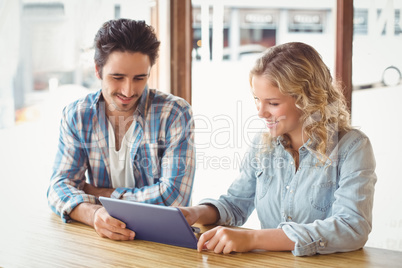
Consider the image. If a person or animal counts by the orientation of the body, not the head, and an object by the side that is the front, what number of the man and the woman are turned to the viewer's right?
0

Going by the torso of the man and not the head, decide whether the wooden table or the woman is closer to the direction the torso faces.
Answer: the wooden table

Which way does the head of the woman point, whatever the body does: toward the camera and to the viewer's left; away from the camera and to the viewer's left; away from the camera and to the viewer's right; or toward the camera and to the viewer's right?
toward the camera and to the viewer's left

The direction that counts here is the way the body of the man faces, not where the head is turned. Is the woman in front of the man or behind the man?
in front

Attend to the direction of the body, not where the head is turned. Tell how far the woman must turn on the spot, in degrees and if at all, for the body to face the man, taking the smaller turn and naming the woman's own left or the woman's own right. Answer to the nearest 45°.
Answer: approximately 90° to the woman's own right

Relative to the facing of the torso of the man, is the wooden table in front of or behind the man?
in front

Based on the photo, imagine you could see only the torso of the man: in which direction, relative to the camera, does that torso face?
toward the camera

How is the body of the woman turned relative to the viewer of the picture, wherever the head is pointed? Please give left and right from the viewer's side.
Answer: facing the viewer and to the left of the viewer
